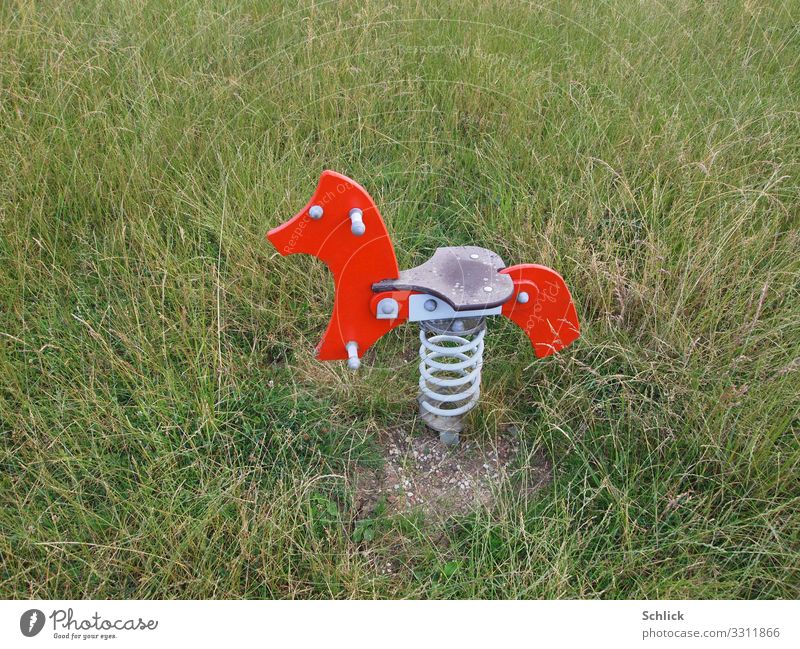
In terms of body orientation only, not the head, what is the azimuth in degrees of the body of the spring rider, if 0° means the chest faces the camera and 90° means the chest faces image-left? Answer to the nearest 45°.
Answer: approximately 90°
